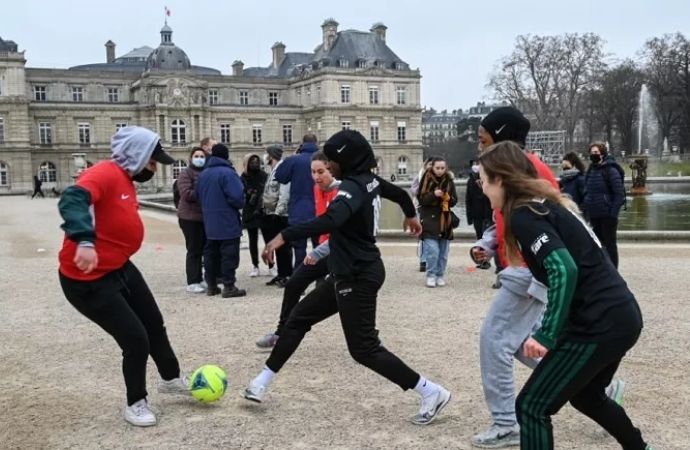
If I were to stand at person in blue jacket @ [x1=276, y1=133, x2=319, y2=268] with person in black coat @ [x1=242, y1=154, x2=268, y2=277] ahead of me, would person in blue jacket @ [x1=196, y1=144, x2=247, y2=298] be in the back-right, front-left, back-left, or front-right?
front-left

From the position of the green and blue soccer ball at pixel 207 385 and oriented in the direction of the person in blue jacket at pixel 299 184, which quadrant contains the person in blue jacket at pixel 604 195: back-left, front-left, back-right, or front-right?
front-right

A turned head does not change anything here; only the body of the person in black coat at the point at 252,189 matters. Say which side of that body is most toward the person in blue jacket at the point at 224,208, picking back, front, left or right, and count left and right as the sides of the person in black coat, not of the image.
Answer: front

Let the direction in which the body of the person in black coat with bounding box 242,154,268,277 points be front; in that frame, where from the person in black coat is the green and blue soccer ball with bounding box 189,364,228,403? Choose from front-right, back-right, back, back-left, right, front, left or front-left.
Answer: front

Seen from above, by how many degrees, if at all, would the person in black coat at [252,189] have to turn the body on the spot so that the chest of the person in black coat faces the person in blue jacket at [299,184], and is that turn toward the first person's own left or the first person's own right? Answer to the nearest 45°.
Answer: approximately 45° to the first person's own left

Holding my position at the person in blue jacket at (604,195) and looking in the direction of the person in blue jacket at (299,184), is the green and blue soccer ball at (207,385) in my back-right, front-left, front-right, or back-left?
front-left

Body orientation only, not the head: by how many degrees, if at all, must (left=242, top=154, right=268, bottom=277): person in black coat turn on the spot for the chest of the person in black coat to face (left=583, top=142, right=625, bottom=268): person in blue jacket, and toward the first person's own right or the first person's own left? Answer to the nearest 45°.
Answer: approximately 90° to the first person's own left

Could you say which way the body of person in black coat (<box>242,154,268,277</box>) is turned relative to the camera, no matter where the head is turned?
toward the camera

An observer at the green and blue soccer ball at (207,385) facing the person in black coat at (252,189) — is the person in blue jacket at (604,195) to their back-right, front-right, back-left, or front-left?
front-right

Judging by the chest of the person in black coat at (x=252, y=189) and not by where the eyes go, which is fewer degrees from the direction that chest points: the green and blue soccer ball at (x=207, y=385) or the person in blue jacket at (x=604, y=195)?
the green and blue soccer ball

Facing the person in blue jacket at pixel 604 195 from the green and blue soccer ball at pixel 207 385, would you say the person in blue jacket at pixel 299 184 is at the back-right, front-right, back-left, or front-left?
front-left
